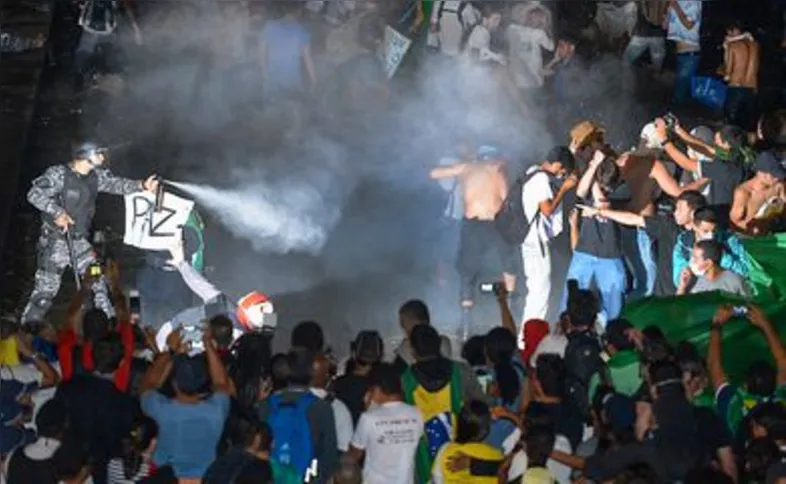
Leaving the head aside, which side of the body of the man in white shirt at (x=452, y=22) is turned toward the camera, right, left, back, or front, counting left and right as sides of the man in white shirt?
front

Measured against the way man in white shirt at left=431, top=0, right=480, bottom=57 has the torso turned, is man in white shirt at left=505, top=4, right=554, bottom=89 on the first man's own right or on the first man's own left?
on the first man's own left

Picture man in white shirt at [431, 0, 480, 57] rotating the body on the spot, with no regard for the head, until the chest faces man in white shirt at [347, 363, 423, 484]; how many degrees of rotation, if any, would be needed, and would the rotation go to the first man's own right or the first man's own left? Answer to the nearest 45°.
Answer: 0° — they already face them

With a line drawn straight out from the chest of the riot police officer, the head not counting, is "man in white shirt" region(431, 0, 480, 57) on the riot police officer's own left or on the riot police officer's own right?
on the riot police officer's own left

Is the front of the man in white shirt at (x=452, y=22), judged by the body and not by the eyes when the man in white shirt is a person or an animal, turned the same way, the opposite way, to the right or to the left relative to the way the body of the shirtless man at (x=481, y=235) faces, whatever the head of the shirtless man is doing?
the opposite way

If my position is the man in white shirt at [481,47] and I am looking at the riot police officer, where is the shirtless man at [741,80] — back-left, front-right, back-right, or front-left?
back-left

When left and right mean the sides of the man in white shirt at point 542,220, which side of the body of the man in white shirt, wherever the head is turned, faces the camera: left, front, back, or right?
right

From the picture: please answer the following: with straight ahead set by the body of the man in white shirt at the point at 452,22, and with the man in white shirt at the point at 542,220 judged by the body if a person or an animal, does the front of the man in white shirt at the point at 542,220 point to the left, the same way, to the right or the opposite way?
to the left

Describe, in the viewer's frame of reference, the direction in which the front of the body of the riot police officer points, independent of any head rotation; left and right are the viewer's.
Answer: facing the viewer and to the right of the viewer

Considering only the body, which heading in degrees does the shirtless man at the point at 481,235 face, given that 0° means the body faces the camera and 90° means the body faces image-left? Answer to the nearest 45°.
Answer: approximately 180°
